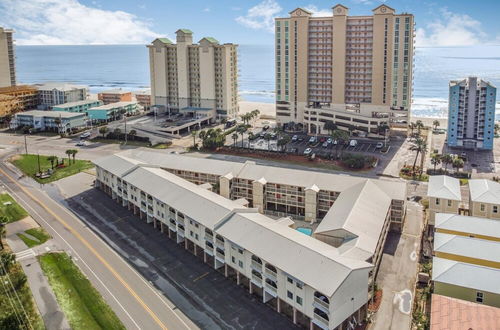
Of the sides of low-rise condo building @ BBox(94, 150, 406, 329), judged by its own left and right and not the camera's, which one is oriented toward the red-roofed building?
left

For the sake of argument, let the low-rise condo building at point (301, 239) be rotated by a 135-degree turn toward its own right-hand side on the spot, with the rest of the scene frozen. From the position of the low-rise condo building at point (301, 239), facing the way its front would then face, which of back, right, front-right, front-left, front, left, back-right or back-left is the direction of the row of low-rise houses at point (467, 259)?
right

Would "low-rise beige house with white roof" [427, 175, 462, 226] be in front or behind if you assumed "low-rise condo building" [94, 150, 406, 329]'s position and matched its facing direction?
behind

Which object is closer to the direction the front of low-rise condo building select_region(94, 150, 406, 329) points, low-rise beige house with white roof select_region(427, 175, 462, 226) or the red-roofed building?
the red-roofed building

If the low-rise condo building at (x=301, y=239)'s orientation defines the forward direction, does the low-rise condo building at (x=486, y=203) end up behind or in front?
behind

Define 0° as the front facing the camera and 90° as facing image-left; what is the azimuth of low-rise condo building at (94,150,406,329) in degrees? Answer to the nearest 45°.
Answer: approximately 45°

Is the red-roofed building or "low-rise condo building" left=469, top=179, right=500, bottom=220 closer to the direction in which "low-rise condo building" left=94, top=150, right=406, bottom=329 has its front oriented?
the red-roofed building
